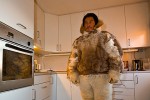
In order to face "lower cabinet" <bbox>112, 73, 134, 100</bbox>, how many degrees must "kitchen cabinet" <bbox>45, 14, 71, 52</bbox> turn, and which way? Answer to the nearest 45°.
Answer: approximately 45° to its left

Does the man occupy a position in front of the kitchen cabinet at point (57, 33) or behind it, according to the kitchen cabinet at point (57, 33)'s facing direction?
in front

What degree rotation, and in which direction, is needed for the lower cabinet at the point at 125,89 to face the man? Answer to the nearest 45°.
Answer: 0° — it already faces them

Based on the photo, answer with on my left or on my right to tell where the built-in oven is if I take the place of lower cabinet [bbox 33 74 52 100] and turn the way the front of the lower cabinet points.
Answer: on my right

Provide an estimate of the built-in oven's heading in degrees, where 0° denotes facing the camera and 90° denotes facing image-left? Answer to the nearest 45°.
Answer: approximately 315°

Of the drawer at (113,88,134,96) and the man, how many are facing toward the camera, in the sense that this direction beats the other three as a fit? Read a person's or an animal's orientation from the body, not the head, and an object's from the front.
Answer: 2

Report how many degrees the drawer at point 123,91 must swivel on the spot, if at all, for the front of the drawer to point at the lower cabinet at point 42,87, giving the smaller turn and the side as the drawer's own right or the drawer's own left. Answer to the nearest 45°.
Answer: approximately 45° to the drawer's own right
